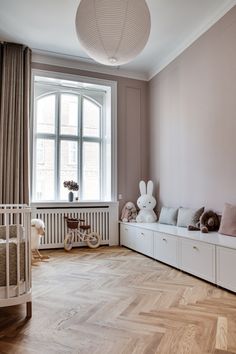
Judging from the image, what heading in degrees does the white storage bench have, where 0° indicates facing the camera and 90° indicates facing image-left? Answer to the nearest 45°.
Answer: approximately 45°

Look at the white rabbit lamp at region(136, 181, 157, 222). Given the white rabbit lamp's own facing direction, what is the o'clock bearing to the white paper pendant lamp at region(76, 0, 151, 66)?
The white paper pendant lamp is roughly at 12 o'clock from the white rabbit lamp.

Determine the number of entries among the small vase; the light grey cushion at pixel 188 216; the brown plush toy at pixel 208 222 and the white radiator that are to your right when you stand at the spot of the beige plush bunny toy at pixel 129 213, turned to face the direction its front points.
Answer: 2

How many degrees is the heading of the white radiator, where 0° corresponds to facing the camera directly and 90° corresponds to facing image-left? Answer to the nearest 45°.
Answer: approximately 0°

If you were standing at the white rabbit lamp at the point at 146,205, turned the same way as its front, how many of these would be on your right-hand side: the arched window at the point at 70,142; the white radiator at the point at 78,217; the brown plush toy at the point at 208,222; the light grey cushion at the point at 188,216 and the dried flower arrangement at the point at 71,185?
3

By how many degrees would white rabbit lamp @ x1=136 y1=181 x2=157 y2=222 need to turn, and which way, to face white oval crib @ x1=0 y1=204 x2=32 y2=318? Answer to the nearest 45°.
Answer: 0° — it already faces it

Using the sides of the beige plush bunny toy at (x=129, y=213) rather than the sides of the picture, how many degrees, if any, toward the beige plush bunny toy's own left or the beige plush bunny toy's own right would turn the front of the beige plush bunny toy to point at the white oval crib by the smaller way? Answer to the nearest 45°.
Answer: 0° — it already faces it
